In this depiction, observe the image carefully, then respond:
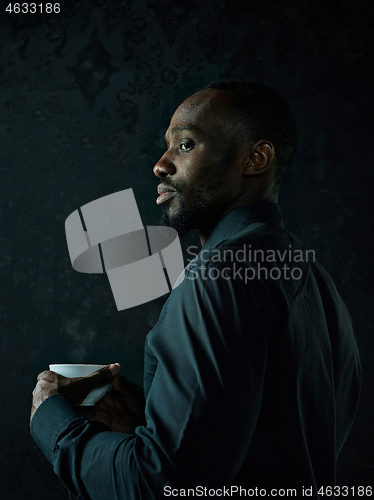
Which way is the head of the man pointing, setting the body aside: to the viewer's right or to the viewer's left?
to the viewer's left

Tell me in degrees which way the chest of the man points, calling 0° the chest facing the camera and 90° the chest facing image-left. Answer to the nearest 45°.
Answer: approximately 135°
